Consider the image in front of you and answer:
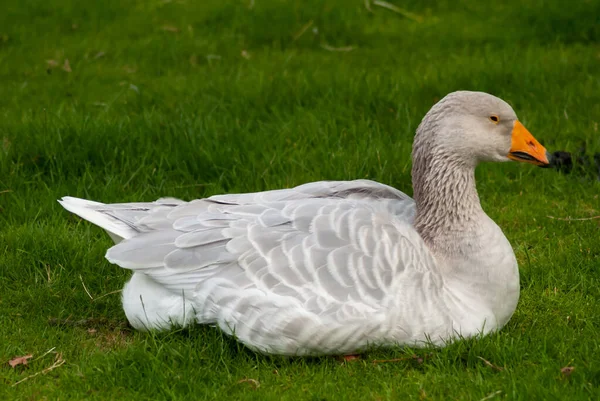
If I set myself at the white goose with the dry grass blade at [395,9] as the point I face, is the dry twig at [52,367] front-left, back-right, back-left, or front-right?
back-left

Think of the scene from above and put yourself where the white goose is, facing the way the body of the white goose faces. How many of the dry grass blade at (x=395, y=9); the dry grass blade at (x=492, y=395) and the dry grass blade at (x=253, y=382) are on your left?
1

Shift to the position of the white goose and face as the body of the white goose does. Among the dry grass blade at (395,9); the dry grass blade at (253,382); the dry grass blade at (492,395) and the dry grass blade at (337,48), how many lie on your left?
2

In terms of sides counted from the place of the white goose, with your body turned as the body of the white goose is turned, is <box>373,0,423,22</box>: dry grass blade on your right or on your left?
on your left

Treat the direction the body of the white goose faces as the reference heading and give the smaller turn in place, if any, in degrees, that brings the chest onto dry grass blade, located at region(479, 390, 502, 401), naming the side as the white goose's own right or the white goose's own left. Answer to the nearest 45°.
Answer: approximately 45° to the white goose's own right

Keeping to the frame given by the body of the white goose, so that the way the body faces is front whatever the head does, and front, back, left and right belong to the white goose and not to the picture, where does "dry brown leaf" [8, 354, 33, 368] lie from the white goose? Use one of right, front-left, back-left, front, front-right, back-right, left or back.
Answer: back

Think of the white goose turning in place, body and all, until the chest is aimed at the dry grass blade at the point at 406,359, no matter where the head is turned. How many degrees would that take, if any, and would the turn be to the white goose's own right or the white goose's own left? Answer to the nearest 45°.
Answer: approximately 45° to the white goose's own right

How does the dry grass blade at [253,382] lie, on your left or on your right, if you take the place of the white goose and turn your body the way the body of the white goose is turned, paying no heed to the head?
on your right

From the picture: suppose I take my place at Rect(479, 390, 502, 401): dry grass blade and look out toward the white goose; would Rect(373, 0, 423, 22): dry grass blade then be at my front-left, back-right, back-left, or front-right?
front-right

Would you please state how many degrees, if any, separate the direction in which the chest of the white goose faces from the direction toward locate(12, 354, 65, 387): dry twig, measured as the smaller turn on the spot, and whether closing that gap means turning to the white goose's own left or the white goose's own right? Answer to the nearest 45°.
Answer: approximately 180°

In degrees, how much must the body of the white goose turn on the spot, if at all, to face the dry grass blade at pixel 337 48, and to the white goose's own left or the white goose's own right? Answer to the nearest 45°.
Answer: approximately 90° to the white goose's own left

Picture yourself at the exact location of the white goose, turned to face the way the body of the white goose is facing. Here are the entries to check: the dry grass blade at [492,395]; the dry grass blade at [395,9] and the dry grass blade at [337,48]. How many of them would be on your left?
2

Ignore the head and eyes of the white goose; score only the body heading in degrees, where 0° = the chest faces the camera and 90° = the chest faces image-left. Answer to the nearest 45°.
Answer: approximately 270°
